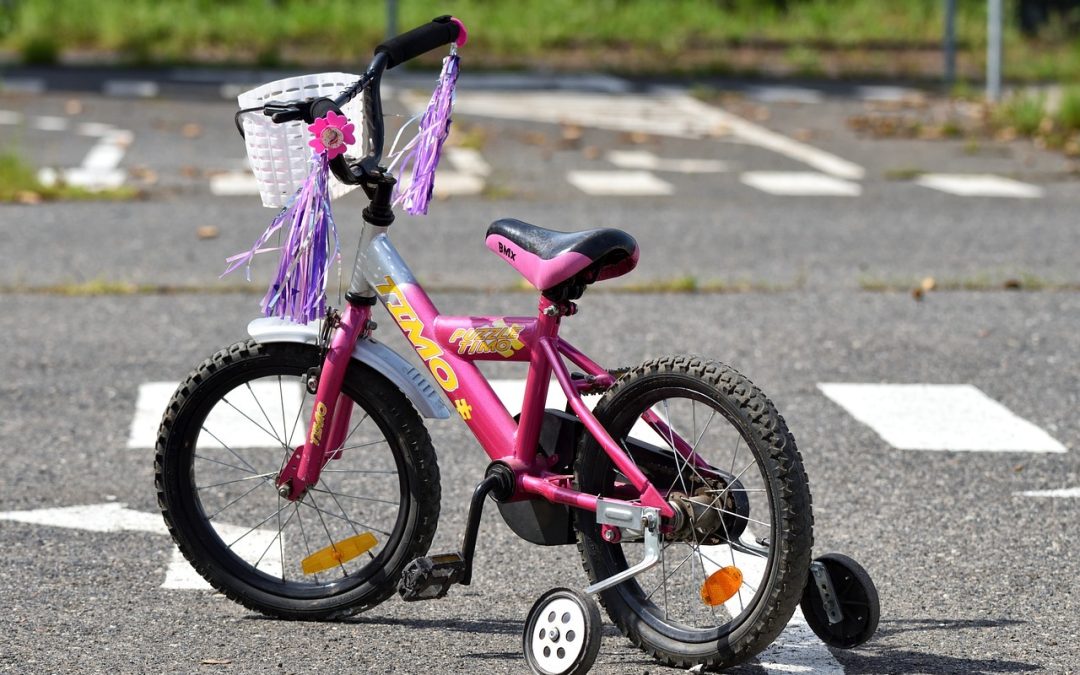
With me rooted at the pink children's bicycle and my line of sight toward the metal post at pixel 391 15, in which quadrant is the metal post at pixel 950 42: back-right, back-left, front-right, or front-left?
front-right

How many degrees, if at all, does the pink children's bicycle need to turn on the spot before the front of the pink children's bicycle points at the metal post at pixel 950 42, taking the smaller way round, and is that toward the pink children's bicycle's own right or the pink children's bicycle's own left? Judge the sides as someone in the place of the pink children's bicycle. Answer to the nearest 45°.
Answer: approximately 45° to the pink children's bicycle's own right

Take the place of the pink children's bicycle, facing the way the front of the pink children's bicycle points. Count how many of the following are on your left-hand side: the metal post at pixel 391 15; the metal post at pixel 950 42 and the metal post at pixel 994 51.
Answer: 0

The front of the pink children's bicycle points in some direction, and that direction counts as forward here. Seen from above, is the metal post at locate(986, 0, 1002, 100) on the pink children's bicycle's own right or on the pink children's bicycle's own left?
on the pink children's bicycle's own right

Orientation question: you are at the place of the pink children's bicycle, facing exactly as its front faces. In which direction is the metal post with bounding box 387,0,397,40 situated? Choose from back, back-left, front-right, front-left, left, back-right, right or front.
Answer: front-right

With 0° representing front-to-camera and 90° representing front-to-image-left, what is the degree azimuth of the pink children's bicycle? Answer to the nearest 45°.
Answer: approximately 135°
